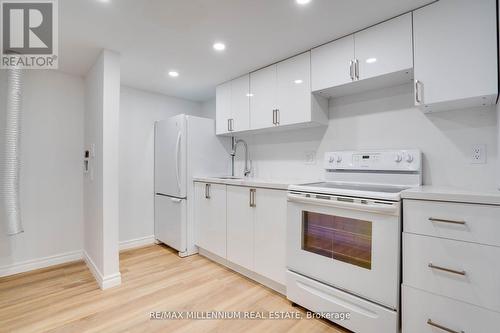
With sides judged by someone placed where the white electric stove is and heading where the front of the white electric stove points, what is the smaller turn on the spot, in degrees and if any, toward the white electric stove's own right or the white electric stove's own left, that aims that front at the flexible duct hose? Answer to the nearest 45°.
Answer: approximately 45° to the white electric stove's own right

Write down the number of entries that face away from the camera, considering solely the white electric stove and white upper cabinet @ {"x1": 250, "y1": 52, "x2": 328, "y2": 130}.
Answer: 0

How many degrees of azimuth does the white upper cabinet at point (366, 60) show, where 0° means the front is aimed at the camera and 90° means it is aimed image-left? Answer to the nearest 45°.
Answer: approximately 45°

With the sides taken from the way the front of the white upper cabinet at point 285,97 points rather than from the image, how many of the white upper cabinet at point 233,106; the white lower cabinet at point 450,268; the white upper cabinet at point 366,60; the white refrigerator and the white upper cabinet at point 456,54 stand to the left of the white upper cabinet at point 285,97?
3

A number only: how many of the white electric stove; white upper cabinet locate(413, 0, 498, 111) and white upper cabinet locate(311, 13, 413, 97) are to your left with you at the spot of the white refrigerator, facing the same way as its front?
3

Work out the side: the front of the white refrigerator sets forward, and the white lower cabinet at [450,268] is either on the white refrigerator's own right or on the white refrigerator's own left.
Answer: on the white refrigerator's own left

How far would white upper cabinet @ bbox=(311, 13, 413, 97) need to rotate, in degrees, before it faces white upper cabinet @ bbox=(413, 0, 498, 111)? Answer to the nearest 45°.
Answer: approximately 135° to its left

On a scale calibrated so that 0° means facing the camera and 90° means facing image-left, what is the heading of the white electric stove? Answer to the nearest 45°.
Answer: approximately 45°

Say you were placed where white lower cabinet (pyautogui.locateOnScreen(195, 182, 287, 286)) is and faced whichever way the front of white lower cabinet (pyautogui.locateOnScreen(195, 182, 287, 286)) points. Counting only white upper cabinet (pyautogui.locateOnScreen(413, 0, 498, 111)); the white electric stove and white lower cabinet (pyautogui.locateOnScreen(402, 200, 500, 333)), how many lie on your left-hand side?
3

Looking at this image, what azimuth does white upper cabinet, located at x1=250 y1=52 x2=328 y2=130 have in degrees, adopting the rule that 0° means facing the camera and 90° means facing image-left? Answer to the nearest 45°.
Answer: approximately 45°

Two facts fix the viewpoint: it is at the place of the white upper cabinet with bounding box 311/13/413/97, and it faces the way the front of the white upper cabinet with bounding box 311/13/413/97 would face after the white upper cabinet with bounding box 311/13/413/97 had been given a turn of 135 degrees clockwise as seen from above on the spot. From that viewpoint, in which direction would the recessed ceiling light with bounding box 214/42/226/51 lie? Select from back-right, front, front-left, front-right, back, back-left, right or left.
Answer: left

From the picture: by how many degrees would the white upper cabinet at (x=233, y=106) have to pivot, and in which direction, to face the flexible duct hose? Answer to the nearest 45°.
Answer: approximately 45° to its right

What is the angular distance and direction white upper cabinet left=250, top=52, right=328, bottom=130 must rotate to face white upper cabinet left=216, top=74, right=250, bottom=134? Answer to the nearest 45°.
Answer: approximately 90° to its right
